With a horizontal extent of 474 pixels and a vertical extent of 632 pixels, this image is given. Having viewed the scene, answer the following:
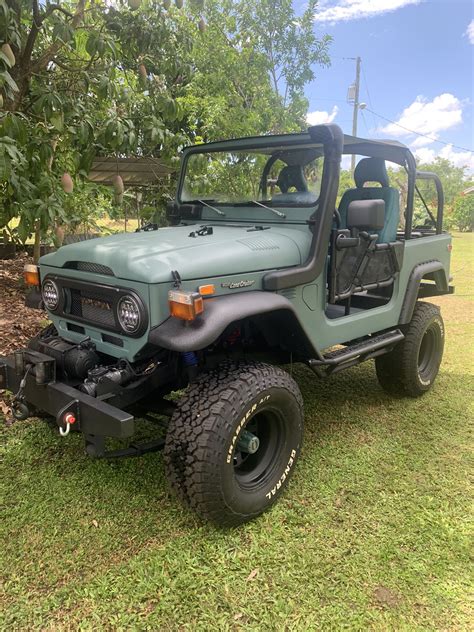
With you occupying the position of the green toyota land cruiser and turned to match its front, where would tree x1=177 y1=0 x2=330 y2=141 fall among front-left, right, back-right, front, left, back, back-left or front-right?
back-right

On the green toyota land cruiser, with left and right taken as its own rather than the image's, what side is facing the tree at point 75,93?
right

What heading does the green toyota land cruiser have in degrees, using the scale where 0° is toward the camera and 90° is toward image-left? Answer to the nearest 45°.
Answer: approximately 45°
